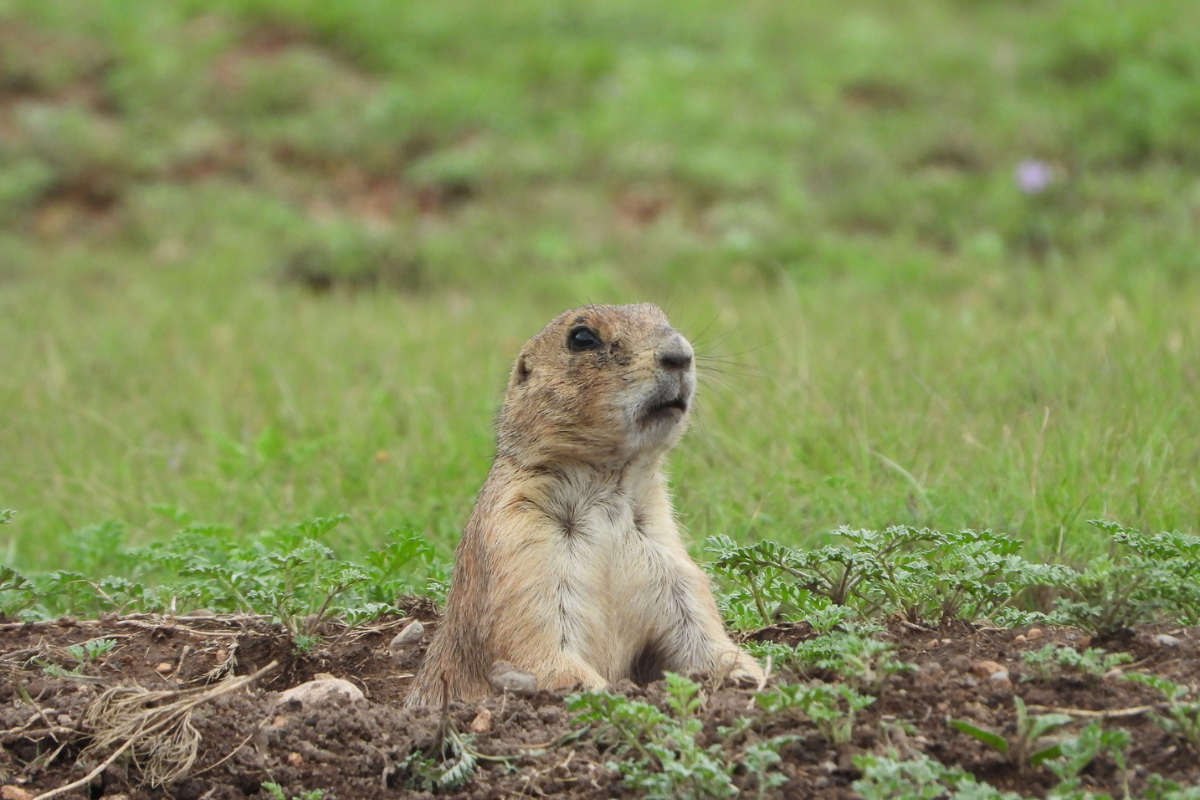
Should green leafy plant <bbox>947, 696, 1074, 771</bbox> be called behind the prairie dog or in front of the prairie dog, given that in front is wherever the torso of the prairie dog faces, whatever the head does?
in front

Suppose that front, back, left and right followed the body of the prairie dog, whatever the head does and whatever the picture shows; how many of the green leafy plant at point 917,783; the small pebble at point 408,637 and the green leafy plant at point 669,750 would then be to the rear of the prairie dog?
1

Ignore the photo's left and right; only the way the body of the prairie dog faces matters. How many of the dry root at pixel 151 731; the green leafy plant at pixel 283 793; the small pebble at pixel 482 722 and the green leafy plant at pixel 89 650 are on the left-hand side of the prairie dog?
0

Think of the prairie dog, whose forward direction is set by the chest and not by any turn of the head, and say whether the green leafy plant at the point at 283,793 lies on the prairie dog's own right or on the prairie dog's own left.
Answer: on the prairie dog's own right

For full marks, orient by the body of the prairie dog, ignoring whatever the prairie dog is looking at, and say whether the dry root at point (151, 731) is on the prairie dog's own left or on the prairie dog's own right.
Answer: on the prairie dog's own right

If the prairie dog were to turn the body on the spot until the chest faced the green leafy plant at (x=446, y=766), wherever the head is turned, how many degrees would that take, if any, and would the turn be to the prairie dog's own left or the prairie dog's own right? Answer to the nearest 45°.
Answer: approximately 45° to the prairie dog's own right

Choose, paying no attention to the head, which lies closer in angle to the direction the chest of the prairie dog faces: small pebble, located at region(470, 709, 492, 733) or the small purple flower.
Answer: the small pebble

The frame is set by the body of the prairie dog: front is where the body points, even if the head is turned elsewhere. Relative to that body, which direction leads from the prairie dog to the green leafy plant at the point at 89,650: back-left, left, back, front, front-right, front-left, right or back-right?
back-right

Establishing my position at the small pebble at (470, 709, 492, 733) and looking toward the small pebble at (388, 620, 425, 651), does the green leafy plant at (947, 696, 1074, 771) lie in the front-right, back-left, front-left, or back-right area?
back-right

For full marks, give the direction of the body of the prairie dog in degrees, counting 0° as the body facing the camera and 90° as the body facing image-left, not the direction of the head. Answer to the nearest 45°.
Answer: approximately 315°

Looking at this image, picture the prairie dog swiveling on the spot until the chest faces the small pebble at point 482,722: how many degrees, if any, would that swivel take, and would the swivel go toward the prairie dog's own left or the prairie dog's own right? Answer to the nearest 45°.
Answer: approximately 45° to the prairie dog's own right
